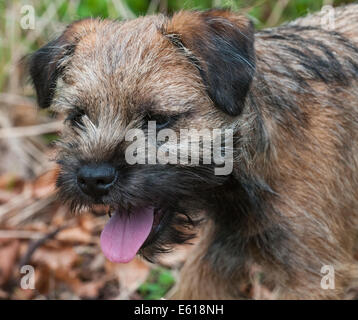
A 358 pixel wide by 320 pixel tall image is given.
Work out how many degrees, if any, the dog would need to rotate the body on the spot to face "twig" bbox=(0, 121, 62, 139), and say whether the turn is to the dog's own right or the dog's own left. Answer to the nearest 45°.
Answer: approximately 90° to the dog's own right

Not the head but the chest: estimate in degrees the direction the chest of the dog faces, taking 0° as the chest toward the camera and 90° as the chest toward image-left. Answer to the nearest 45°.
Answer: approximately 45°

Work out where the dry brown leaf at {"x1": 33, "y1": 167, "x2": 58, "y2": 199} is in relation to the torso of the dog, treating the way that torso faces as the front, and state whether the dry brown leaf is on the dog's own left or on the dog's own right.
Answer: on the dog's own right

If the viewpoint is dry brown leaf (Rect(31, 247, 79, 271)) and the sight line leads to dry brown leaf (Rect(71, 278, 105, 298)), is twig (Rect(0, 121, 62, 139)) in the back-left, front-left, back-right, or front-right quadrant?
back-left

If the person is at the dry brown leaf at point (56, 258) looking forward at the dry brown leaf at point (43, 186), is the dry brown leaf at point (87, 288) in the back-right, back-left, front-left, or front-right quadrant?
back-right
